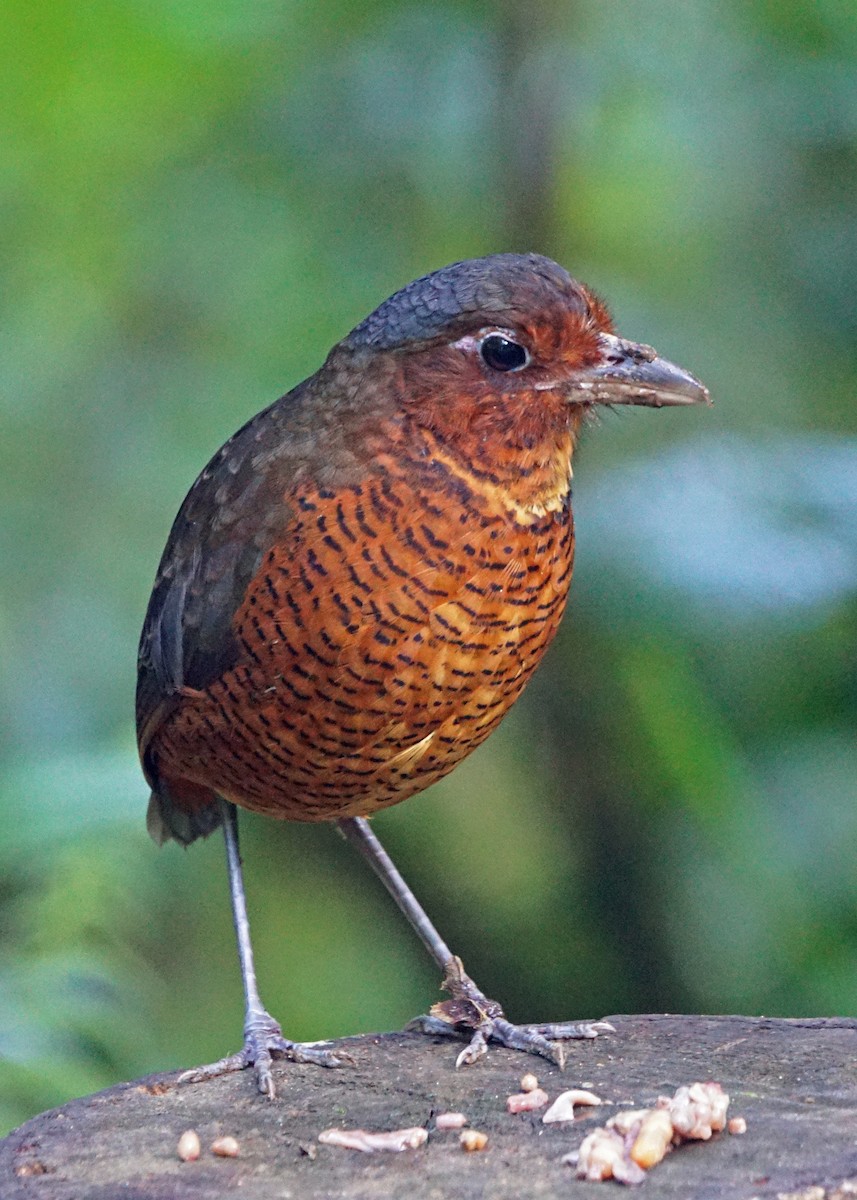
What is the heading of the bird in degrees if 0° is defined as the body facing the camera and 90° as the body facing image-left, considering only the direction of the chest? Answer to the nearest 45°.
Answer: approximately 315°
